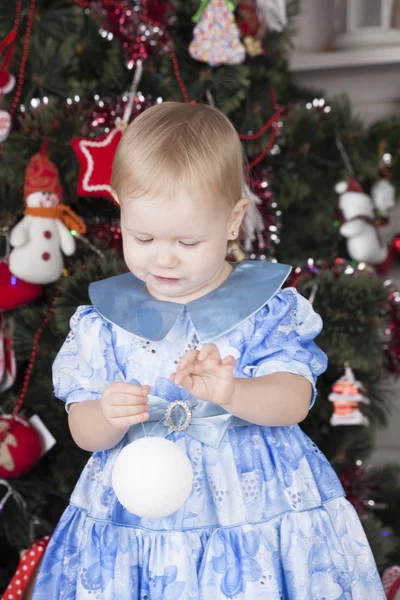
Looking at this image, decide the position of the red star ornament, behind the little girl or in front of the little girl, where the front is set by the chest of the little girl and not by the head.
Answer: behind

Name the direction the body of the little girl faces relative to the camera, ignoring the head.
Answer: toward the camera

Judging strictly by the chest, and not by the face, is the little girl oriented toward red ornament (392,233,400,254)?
no

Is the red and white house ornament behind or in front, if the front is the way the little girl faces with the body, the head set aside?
behind

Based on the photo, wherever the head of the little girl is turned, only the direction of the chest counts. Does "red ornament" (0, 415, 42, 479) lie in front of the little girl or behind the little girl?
behind

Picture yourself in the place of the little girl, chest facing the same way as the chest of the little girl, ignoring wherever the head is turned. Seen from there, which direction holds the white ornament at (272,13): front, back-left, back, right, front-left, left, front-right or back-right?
back

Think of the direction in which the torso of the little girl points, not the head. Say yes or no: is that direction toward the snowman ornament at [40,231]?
no

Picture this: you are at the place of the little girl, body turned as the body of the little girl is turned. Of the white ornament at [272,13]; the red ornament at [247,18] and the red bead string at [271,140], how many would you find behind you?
3

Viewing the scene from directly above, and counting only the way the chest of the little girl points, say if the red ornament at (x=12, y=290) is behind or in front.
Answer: behind

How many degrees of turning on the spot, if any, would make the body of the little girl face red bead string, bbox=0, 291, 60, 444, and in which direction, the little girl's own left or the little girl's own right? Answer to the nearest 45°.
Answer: approximately 135° to the little girl's own right

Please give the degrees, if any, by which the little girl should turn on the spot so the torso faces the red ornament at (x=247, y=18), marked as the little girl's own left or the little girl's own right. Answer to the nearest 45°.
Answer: approximately 180°

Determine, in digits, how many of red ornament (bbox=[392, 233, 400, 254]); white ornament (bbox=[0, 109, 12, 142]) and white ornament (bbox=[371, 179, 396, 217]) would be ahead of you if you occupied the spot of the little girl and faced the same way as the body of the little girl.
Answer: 0

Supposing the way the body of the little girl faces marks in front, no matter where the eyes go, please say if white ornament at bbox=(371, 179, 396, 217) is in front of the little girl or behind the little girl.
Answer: behind

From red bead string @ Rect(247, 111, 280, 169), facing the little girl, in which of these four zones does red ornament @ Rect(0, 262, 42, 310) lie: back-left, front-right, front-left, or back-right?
front-right

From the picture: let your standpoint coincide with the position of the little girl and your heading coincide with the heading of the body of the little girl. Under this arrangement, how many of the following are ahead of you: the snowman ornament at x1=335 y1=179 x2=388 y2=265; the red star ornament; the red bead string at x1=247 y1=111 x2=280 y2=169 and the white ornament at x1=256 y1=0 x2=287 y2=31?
0
